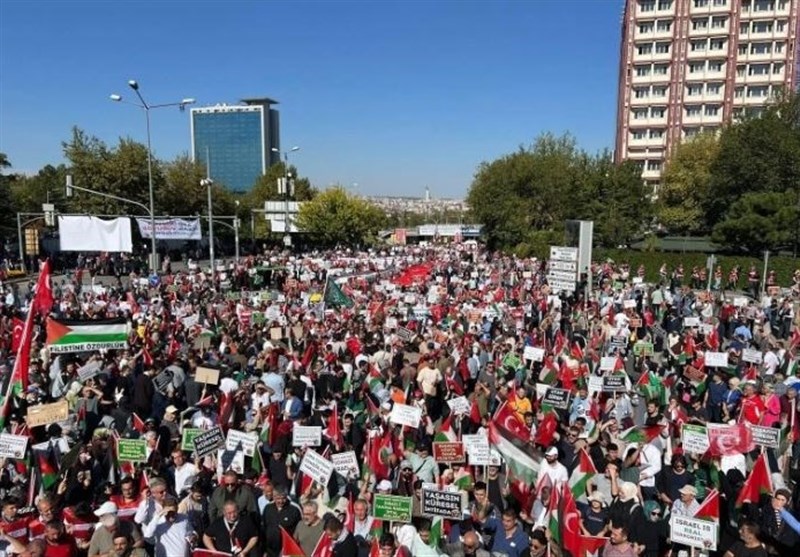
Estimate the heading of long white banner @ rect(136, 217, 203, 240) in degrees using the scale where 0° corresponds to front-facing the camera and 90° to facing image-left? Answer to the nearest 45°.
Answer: approximately 0°

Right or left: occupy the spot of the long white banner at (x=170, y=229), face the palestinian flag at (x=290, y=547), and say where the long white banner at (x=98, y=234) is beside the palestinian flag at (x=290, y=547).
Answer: right

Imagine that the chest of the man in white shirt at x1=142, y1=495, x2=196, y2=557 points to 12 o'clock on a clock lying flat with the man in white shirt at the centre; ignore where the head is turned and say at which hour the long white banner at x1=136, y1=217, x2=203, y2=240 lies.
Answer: The long white banner is roughly at 6 o'clock from the man in white shirt.

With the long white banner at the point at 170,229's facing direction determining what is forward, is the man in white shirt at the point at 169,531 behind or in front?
in front

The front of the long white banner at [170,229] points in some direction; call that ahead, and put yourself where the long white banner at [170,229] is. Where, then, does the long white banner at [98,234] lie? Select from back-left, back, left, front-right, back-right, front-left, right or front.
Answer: front-right

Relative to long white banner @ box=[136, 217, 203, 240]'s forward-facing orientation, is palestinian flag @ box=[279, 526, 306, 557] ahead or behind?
ahead

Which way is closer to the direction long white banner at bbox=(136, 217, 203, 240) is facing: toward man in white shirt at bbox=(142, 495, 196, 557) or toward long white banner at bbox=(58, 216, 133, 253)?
the man in white shirt

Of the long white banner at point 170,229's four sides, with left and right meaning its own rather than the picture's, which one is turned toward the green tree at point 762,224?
left

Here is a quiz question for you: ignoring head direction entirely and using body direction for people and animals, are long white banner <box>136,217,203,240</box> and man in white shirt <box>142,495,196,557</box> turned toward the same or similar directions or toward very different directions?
same or similar directions

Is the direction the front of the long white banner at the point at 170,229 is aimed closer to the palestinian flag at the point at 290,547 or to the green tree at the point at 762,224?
the palestinian flag

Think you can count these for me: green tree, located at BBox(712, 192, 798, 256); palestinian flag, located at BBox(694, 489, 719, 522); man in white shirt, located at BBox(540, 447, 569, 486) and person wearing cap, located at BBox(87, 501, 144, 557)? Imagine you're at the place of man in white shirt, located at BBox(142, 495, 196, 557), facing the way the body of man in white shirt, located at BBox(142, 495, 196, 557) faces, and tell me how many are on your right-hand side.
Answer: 1

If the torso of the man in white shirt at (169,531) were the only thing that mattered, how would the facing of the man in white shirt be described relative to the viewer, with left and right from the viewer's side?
facing the viewer

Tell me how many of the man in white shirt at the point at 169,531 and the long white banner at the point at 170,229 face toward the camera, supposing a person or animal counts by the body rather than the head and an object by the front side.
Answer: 2
